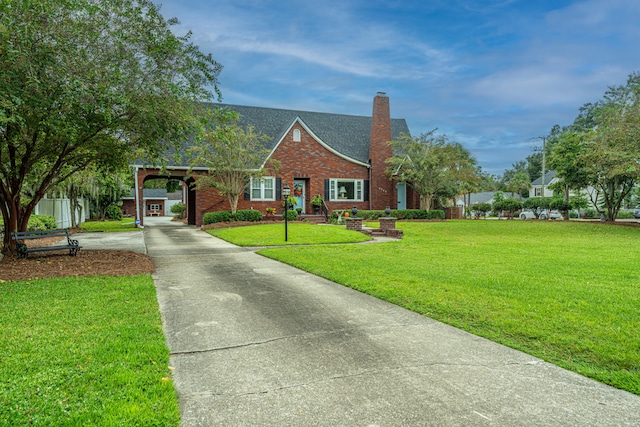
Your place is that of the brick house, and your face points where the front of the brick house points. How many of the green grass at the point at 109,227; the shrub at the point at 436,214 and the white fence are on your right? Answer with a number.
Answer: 2

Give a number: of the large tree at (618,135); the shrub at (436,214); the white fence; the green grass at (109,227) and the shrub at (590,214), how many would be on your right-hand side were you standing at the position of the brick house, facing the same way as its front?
2

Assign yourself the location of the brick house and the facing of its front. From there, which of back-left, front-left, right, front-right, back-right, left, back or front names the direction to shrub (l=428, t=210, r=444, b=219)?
left

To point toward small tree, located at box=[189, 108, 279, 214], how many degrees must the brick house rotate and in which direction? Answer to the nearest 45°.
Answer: approximately 45° to its right

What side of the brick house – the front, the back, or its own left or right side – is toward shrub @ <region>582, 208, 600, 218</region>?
left

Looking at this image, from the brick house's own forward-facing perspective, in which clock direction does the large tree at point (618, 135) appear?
The large tree is roughly at 10 o'clock from the brick house.

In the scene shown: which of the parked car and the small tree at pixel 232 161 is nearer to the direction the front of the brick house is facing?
the small tree

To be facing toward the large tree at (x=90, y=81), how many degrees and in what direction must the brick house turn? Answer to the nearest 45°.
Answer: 0° — it already faces it

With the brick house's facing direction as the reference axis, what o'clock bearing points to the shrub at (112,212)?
The shrub is roughly at 4 o'clock from the brick house.

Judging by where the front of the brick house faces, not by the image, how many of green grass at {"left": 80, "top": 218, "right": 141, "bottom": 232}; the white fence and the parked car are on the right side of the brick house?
2

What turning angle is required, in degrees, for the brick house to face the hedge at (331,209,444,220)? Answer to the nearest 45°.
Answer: approximately 90° to its left

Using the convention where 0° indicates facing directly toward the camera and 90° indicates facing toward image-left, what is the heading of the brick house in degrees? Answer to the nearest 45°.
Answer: approximately 0°

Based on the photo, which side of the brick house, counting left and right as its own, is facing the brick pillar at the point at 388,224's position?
front

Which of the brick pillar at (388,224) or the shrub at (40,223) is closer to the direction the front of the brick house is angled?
the brick pillar

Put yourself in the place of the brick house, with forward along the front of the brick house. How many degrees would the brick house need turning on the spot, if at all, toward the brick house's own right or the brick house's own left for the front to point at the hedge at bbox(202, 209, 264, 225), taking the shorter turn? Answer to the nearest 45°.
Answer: approximately 45° to the brick house's own right

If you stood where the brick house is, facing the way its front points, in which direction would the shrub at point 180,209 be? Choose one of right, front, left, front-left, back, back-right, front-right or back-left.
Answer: back-right
